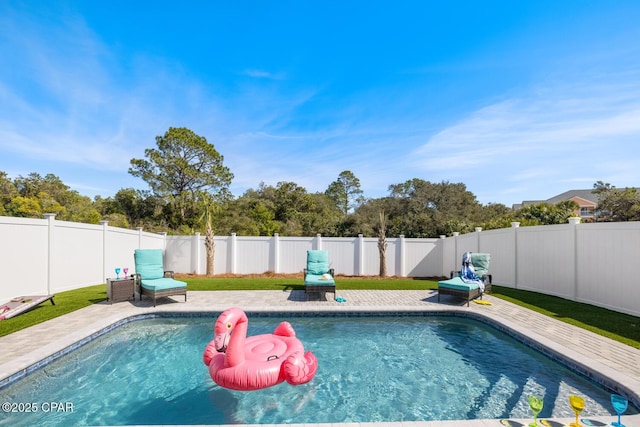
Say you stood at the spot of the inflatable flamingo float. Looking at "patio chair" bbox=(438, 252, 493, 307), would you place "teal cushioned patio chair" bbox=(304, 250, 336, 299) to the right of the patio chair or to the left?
left

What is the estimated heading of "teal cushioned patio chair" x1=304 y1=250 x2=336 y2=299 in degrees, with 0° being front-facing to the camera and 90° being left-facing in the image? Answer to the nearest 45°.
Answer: approximately 0°

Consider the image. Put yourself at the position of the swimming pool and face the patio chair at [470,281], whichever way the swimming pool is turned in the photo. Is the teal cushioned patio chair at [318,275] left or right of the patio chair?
left

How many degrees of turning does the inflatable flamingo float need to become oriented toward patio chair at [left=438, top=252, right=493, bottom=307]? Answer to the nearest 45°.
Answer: approximately 180°

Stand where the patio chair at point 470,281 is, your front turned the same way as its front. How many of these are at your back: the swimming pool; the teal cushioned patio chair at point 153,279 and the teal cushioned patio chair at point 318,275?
0

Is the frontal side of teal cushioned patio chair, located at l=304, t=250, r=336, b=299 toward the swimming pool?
yes

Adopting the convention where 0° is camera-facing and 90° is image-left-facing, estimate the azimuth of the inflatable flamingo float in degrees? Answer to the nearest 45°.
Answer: approximately 45°

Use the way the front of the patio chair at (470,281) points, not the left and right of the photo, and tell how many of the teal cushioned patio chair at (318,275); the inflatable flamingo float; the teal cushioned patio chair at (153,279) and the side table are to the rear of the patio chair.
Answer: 0

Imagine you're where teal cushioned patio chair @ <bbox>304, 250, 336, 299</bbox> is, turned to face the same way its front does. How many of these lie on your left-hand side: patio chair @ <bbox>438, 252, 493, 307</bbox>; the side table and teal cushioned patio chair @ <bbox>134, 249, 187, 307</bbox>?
1

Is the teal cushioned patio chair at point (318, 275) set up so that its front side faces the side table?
no

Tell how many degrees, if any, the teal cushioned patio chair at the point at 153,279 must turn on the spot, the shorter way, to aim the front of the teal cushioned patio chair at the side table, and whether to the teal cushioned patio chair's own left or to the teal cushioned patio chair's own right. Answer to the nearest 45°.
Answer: approximately 135° to the teal cushioned patio chair's own right

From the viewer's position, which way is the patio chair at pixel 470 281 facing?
facing the viewer and to the left of the viewer

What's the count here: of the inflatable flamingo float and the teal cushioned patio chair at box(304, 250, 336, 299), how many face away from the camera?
0

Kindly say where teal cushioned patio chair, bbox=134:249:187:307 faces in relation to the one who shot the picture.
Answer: facing the viewer and to the right of the viewer

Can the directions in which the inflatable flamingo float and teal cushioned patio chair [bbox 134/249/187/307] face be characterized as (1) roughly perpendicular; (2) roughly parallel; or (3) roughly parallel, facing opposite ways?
roughly perpendicular

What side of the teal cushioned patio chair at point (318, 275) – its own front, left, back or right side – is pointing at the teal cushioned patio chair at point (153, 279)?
right
